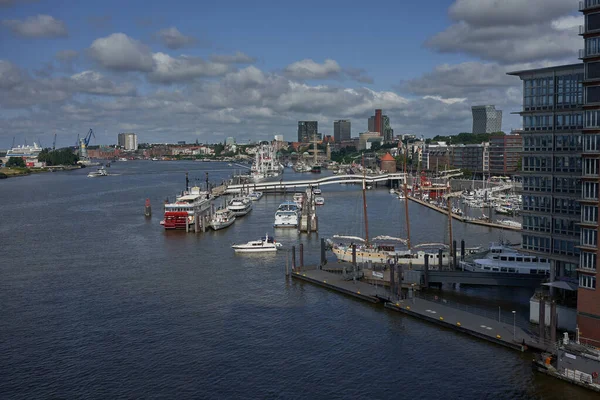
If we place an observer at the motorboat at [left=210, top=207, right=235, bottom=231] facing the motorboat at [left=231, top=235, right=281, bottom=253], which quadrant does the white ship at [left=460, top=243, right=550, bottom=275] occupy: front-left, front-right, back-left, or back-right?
front-left

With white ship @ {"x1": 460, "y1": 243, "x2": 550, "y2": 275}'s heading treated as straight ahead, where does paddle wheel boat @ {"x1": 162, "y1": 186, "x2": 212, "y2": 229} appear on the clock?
The paddle wheel boat is roughly at 1 o'clock from the white ship.

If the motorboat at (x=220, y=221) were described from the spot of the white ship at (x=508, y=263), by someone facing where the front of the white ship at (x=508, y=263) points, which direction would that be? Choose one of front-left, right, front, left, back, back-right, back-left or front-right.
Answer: front-right

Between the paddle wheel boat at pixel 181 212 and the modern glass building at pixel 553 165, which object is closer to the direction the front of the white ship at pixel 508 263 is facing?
the paddle wheel boat

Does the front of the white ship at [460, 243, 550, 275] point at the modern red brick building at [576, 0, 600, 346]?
no

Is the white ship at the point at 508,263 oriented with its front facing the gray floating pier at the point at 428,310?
no

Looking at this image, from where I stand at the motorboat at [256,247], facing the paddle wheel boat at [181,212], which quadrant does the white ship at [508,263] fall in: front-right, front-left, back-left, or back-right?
back-right

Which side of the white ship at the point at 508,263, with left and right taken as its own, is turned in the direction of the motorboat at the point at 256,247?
front

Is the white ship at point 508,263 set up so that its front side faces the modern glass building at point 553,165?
no

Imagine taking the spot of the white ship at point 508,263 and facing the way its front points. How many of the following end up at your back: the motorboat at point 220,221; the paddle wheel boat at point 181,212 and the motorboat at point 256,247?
0

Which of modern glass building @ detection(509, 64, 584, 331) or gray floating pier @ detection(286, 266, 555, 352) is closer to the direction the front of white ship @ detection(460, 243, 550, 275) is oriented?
the gray floating pier

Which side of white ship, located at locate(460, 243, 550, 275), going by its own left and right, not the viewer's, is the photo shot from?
left
